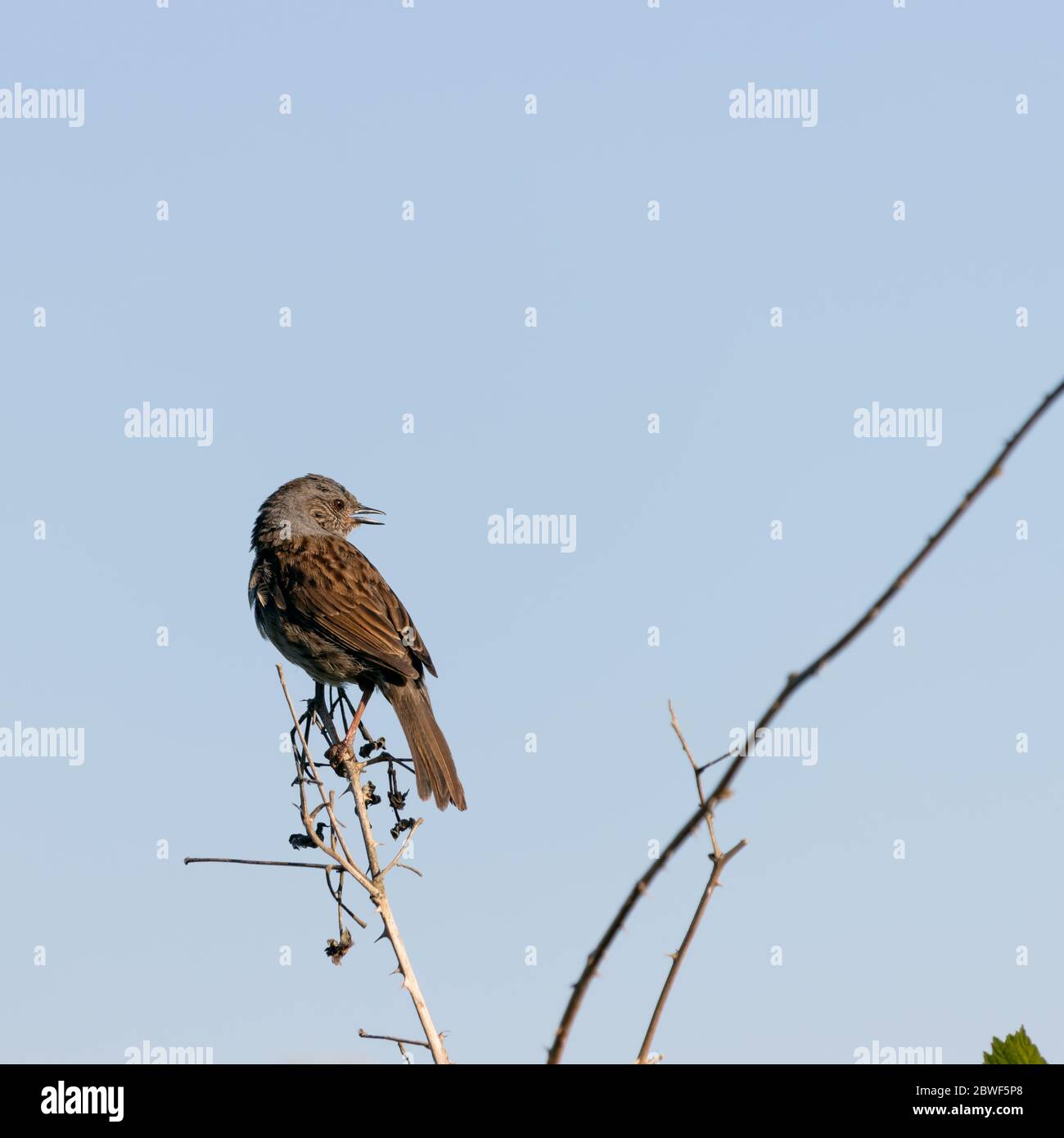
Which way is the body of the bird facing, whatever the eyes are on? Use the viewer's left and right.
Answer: facing away from the viewer and to the left of the viewer

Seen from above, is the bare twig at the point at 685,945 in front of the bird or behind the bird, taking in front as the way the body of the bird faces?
behind

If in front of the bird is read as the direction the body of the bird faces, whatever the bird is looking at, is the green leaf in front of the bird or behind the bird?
behind
